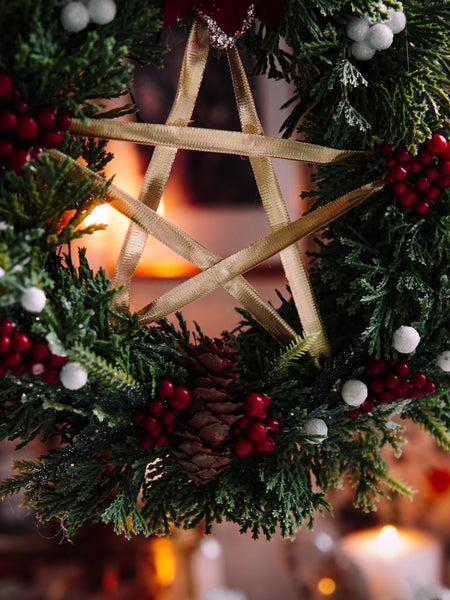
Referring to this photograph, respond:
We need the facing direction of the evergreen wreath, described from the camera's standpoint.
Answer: facing the viewer
